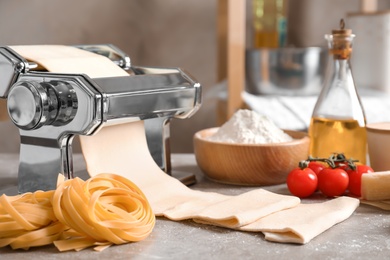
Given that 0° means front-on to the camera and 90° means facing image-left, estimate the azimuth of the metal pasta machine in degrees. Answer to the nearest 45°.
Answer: approximately 315°
